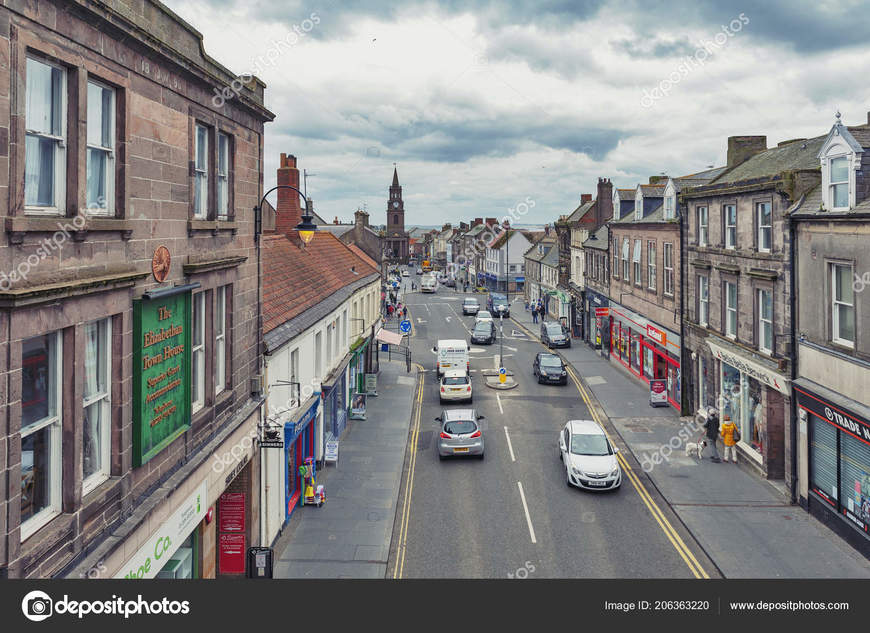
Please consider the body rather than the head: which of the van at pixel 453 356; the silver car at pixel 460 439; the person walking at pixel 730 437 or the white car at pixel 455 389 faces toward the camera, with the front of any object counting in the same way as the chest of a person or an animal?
the person walking

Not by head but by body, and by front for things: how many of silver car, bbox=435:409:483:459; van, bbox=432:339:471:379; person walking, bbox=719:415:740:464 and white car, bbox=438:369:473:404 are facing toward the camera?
0

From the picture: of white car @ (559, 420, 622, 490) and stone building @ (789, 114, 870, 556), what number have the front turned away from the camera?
0

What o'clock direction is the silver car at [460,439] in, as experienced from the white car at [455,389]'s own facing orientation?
The silver car is roughly at 6 o'clock from the white car.

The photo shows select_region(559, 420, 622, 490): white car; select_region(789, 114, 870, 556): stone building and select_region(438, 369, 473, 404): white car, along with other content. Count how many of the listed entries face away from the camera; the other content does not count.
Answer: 1

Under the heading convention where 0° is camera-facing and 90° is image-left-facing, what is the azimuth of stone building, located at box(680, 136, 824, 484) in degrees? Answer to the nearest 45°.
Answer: approximately 45°

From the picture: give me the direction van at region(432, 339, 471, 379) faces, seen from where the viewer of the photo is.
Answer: facing away from the viewer

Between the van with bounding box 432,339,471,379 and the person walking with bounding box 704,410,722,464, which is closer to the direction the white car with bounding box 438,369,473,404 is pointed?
the van

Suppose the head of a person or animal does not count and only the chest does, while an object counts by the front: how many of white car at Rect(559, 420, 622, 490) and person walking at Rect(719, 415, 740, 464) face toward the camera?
1

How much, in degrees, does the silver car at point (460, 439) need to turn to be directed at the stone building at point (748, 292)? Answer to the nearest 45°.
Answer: approximately 90° to its right

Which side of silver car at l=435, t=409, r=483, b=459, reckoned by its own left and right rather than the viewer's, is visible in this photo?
back

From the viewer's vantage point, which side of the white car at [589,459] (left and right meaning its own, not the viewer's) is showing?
front

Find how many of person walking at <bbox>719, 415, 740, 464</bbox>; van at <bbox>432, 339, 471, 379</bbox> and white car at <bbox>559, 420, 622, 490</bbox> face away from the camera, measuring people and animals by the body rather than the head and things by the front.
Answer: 2

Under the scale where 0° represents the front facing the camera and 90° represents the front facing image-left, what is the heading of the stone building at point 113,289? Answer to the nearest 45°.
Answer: approximately 315°

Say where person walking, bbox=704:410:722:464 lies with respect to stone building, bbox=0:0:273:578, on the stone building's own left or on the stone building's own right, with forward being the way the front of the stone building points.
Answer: on the stone building's own left
